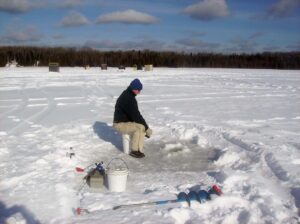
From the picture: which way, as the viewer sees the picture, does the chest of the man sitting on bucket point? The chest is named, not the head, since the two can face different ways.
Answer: to the viewer's right

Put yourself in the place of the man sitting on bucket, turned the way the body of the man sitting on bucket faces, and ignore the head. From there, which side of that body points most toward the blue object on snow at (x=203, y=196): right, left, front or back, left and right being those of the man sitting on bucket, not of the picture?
right

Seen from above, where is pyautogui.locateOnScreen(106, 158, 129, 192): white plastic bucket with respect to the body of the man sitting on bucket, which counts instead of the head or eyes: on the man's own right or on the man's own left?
on the man's own right
